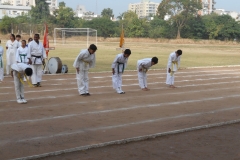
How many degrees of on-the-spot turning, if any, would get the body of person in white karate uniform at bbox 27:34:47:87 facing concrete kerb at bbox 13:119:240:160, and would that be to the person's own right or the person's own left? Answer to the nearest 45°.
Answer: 0° — they already face it

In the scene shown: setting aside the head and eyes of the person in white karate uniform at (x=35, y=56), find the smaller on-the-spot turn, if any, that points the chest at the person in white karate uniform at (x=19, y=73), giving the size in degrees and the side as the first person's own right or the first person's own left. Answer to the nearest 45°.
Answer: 0° — they already face them

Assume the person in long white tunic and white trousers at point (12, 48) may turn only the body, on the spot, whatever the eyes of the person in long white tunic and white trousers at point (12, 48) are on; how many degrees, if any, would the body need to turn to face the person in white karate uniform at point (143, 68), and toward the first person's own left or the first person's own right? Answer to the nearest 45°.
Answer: approximately 45° to the first person's own left

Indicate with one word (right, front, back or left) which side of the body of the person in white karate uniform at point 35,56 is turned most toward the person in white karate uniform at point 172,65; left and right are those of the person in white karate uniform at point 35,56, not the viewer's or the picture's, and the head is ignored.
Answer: left

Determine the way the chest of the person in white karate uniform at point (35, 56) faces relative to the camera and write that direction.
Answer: toward the camera

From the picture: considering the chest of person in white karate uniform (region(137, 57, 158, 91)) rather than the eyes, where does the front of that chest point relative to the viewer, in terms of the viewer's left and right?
facing to the right of the viewer

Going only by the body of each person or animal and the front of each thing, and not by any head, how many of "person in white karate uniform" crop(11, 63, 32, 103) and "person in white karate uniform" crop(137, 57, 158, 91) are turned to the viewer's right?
2

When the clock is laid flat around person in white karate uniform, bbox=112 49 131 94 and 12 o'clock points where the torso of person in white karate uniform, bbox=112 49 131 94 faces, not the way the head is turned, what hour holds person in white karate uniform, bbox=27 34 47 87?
person in white karate uniform, bbox=27 34 47 87 is roughly at 5 o'clock from person in white karate uniform, bbox=112 49 131 94.

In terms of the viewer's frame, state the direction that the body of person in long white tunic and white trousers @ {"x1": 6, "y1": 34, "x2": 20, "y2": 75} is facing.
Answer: toward the camera

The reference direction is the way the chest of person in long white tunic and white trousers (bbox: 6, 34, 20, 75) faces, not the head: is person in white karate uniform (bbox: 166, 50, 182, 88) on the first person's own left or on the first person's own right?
on the first person's own left

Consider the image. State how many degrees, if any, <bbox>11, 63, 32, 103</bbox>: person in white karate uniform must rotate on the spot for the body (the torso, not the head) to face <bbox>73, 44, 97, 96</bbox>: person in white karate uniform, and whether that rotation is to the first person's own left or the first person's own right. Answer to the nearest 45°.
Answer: approximately 45° to the first person's own left

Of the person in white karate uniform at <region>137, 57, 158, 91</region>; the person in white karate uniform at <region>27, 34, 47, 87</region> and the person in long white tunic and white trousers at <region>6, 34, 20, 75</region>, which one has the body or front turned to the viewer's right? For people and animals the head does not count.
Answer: the person in white karate uniform at <region>137, 57, 158, 91</region>
